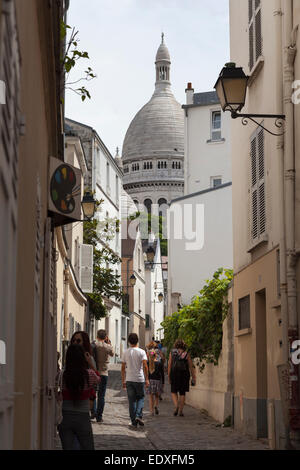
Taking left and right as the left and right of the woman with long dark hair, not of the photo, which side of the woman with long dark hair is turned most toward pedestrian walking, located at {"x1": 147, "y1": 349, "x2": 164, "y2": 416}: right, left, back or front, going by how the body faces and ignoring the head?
front

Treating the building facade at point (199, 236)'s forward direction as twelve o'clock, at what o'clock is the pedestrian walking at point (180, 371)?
The pedestrian walking is roughly at 12 o'clock from the building facade.

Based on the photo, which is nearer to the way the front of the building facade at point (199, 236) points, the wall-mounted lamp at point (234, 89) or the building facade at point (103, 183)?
the wall-mounted lamp

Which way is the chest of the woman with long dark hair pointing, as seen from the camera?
away from the camera

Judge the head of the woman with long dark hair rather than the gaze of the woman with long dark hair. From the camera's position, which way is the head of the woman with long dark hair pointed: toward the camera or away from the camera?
away from the camera

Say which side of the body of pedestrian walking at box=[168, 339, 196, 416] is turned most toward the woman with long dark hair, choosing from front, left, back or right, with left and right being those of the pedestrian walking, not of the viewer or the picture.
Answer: back

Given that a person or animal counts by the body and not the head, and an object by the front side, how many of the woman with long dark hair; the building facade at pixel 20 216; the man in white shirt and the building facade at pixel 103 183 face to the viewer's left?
0

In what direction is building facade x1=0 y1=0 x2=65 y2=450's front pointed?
to the viewer's right

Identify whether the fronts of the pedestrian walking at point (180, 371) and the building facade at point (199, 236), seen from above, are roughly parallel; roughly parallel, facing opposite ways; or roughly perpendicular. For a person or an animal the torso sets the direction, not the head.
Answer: roughly parallel, facing opposite ways

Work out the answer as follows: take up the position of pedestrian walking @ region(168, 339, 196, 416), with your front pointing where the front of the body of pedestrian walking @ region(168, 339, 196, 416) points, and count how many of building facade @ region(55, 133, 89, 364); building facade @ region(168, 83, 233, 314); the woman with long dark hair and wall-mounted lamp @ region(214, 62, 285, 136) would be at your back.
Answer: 2

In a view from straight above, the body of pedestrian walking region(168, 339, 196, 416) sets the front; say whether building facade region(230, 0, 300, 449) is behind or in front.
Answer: behind

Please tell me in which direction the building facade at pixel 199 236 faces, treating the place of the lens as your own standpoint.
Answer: facing the viewer

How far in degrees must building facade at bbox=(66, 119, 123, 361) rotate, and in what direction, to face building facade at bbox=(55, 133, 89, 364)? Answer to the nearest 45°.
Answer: approximately 45° to its right

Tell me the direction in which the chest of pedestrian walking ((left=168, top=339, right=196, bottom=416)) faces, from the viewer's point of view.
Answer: away from the camera
